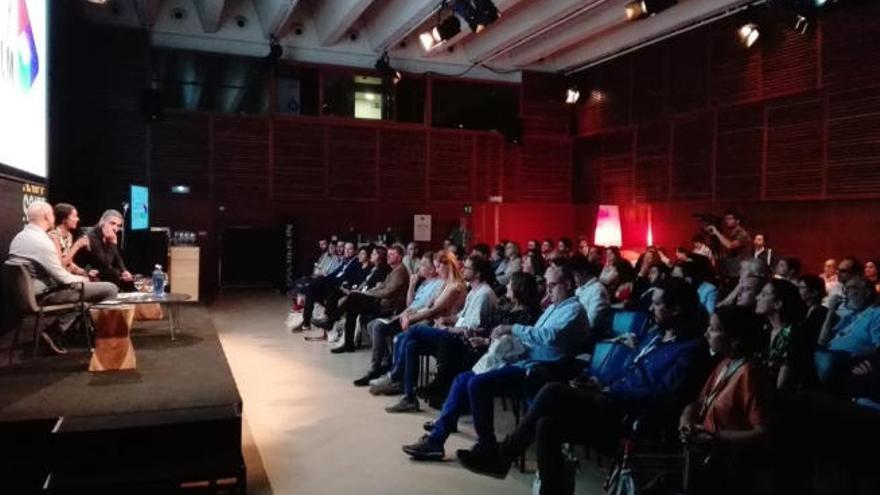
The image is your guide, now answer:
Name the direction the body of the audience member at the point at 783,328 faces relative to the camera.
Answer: to the viewer's left

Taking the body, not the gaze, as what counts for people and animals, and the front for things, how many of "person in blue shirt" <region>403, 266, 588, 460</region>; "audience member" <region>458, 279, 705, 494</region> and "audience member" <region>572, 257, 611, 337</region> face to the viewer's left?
3

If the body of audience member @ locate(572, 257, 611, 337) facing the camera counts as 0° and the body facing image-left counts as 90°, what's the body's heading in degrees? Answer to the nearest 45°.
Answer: approximately 90°

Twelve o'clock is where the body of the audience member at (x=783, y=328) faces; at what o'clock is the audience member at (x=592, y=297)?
the audience member at (x=592, y=297) is roughly at 1 o'clock from the audience member at (x=783, y=328).

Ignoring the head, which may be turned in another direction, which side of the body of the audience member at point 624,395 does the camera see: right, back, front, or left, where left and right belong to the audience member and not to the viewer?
left

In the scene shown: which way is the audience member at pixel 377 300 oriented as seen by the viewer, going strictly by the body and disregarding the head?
to the viewer's left

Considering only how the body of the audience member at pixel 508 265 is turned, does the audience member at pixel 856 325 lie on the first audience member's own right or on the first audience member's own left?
on the first audience member's own left

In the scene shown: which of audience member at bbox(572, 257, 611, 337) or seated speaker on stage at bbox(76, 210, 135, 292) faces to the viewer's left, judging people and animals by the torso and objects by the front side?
the audience member

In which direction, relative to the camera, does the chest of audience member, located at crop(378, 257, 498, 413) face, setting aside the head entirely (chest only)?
to the viewer's left

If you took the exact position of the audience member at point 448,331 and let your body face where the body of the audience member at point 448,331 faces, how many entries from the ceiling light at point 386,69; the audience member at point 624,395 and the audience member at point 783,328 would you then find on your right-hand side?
1

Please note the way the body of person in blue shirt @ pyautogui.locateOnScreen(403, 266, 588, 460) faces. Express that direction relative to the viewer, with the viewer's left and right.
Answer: facing to the left of the viewer

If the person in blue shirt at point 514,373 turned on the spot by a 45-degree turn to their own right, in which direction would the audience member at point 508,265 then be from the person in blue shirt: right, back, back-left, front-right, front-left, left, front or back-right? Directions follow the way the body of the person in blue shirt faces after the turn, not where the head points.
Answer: front-right

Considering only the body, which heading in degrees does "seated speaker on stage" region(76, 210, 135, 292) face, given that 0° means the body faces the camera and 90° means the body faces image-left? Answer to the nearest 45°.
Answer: approximately 315°

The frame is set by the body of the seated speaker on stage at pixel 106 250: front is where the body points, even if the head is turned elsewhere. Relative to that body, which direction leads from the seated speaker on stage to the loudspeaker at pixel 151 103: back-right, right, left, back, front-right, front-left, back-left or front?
back-left

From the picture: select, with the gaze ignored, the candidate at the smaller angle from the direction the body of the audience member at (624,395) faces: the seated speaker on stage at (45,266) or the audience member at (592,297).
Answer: the seated speaker on stage

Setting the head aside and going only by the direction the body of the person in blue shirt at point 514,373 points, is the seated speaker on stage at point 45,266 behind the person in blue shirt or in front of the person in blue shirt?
in front

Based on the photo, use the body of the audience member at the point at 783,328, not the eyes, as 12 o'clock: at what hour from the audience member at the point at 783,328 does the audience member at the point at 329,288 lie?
the audience member at the point at 329,288 is roughly at 1 o'clock from the audience member at the point at 783,328.

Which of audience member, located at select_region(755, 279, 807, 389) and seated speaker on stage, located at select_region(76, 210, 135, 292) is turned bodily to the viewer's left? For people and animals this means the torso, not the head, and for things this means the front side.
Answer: the audience member

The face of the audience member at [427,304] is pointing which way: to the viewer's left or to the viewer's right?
to the viewer's left
